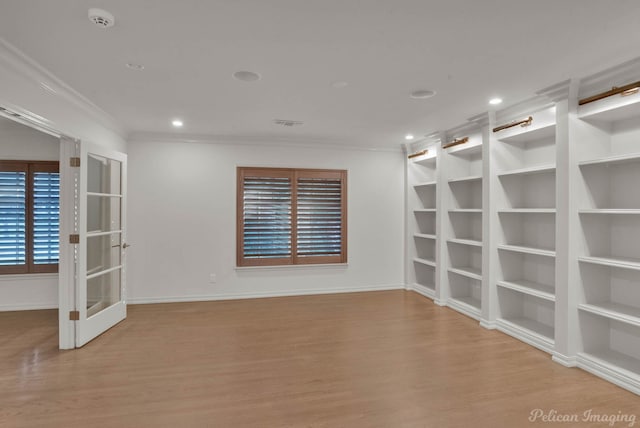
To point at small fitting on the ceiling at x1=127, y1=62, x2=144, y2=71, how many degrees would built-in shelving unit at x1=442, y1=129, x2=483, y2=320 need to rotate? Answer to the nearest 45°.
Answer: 0° — it already faces it

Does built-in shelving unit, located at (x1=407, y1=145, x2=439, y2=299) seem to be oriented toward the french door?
yes

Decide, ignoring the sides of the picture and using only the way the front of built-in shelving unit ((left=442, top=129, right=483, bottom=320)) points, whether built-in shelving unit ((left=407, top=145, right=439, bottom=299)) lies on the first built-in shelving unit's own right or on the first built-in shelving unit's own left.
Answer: on the first built-in shelving unit's own right

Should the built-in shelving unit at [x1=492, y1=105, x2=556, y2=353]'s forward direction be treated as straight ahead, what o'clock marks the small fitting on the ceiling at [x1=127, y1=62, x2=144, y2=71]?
The small fitting on the ceiling is roughly at 12 o'clock from the built-in shelving unit.

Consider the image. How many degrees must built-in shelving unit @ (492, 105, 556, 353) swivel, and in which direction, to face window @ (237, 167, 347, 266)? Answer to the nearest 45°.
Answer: approximately 45° to its right

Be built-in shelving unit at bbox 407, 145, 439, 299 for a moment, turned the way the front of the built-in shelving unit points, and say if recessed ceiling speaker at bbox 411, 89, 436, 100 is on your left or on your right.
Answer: on your left

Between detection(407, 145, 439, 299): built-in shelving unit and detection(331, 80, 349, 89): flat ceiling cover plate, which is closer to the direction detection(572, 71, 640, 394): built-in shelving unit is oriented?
the flat ceiling cover plate

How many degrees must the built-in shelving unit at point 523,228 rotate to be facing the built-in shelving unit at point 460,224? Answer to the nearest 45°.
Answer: approximately 90° to its right

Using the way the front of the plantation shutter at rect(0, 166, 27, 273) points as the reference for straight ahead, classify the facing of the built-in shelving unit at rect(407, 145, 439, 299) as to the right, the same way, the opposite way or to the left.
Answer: to the right
